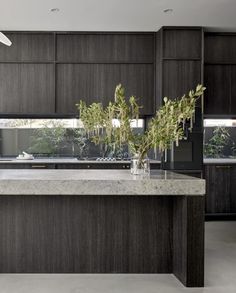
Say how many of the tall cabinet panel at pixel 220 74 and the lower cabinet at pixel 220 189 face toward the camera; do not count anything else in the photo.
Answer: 2

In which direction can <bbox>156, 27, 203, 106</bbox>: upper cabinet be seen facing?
toward the camera

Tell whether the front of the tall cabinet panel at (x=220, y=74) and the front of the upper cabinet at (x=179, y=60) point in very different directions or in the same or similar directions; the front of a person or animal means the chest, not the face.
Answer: same or similar directions

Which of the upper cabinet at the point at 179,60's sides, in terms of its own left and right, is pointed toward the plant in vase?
front

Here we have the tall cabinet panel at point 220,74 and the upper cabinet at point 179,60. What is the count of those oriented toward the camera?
2

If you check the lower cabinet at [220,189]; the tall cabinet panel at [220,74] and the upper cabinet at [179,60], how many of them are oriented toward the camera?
3

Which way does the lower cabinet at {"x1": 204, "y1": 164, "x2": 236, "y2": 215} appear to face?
toward the camera
